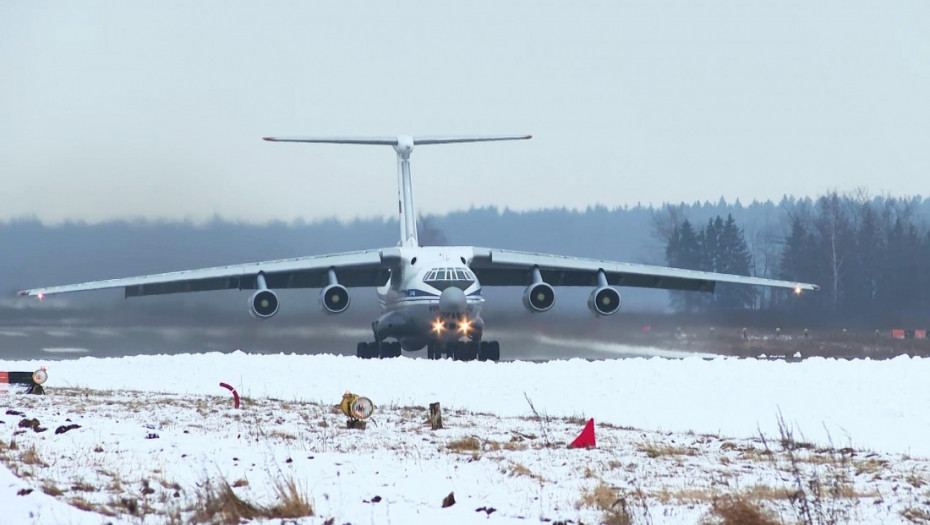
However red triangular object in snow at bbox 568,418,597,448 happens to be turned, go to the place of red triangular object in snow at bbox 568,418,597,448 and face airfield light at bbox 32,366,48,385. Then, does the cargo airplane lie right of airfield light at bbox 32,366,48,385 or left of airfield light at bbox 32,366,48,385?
right

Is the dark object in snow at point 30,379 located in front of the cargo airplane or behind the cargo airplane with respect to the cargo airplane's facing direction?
in front

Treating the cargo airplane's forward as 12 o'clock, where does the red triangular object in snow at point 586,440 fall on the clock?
The red triangular object in snow is roughly at 12 o'clock from the cargo airplane.

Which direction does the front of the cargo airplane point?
toward the camera

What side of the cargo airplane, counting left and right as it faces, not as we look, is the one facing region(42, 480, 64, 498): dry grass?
front

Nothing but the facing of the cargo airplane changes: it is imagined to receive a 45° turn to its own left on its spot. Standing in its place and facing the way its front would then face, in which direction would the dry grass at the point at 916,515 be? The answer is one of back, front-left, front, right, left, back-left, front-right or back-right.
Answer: front-right

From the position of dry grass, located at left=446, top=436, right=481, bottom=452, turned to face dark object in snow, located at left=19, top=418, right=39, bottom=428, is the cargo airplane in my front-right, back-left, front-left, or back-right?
front-right

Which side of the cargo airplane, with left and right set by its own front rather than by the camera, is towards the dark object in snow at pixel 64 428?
front

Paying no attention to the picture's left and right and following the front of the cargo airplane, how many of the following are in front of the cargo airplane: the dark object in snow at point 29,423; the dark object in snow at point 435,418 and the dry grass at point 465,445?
3

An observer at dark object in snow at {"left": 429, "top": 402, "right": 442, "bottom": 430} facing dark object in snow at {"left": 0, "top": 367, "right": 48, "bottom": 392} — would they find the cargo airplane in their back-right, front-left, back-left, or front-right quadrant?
front-right

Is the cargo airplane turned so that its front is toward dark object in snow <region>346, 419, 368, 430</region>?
yes

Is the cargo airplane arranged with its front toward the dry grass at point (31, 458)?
yes

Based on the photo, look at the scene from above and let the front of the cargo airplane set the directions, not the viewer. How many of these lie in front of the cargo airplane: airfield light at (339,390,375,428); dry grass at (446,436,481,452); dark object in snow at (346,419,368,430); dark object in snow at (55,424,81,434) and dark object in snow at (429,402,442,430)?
5

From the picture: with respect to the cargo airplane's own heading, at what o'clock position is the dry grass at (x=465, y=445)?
The dry grass is roughly at 12 o'clock from the cargo airplane.

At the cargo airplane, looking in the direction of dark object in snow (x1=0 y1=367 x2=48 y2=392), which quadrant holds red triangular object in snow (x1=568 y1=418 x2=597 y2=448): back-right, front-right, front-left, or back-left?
front-left

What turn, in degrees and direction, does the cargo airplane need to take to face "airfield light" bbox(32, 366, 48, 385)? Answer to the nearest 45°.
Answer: approximately 45° to its right

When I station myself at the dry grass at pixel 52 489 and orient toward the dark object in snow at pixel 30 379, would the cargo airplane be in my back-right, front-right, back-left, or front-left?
front-right

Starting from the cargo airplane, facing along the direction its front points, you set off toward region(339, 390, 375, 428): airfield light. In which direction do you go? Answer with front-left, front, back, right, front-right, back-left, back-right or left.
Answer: front
